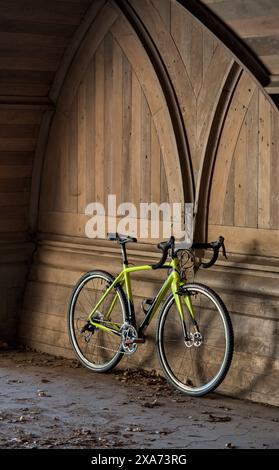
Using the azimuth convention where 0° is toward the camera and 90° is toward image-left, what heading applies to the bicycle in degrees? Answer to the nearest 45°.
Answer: approximately 315°

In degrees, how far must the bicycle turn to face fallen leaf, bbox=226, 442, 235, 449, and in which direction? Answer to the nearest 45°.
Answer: approximately 45° to its right
